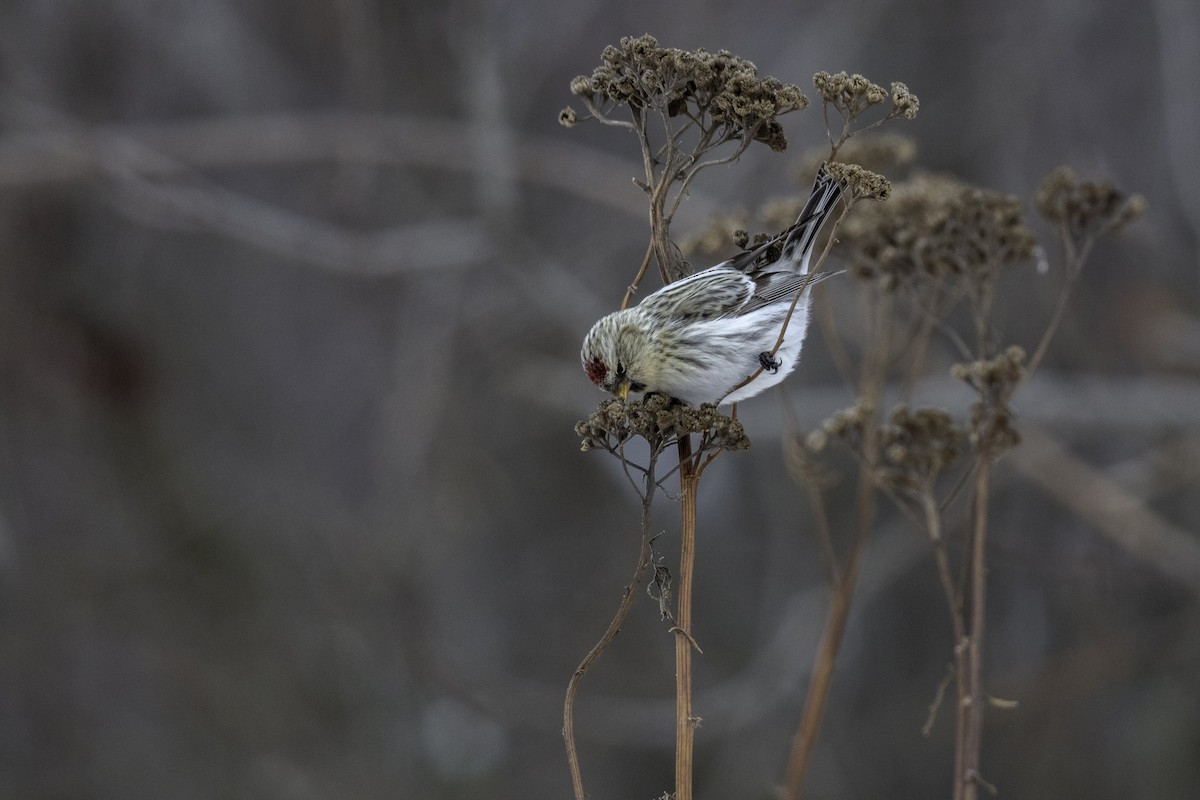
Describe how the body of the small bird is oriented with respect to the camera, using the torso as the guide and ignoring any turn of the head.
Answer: to the viewer's left

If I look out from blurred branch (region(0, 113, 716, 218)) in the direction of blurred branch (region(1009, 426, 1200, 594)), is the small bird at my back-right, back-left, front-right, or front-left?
front-right

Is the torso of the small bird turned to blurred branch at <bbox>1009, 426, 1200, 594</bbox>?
no
